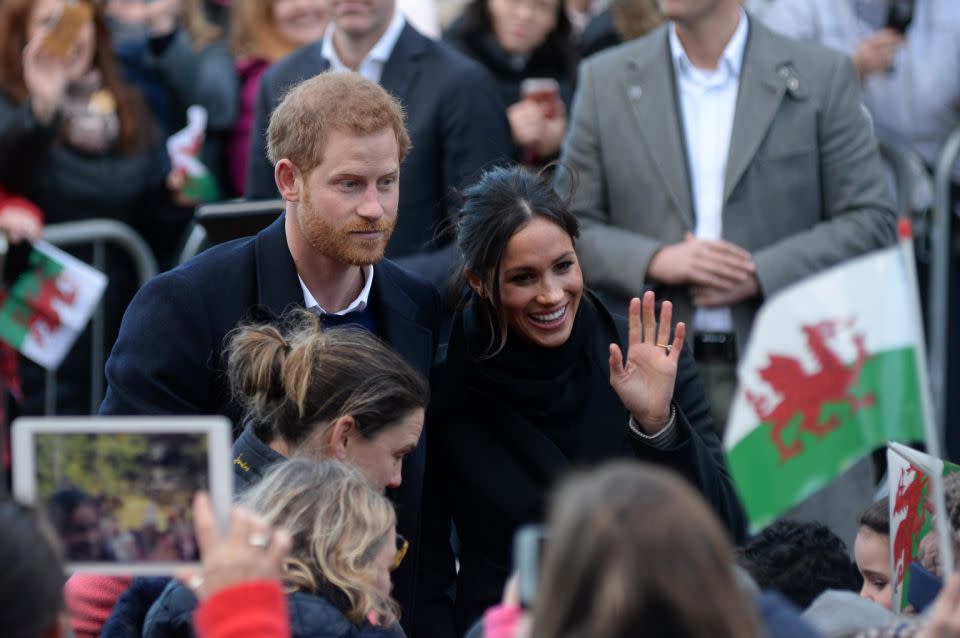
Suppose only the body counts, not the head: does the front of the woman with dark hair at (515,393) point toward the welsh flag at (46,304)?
no

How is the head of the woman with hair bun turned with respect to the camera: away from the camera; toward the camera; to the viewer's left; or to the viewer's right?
to the viewer's right

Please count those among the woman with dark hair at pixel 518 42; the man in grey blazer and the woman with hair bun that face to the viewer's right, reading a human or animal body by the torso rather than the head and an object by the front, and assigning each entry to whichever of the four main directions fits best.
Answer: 1

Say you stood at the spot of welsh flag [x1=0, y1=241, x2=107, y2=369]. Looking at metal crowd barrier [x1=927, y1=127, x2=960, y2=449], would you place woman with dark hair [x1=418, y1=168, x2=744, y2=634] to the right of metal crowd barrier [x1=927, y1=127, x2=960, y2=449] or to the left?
right

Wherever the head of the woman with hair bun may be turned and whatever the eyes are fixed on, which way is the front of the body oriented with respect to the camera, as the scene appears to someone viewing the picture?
to the viewer's right

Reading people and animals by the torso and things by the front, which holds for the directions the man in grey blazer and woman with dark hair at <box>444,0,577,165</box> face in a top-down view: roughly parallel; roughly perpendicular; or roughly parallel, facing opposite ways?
roughly parallel

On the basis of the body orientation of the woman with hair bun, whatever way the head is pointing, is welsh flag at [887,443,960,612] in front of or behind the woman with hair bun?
in front

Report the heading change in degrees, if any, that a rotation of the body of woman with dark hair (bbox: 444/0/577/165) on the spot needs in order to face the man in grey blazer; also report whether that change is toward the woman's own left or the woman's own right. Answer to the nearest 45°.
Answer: approximately 45° to the woman's own left

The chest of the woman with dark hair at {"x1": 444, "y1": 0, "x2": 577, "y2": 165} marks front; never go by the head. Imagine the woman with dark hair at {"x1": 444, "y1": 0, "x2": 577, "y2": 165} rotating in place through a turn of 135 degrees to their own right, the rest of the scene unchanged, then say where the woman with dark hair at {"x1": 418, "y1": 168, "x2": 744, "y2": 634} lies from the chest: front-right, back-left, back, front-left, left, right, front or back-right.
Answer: back-left

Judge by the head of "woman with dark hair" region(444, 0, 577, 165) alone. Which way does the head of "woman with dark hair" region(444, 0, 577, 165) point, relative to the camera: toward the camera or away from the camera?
toward the camera

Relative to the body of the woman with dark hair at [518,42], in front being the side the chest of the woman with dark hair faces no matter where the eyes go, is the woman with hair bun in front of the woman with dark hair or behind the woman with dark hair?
in front

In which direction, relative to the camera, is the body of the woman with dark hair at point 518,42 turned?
toward the camera

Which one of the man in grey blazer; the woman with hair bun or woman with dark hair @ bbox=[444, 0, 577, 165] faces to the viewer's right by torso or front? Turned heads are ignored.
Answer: the woman with hair bun

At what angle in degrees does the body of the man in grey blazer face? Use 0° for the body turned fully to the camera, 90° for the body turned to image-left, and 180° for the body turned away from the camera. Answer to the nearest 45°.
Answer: approximately 0°

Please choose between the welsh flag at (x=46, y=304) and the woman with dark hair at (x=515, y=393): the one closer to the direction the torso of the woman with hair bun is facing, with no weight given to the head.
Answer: the woman with dark hair

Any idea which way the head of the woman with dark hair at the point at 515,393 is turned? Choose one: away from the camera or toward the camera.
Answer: toward the camera

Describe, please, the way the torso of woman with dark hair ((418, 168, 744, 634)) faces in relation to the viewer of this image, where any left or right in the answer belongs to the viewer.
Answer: facing the viewer and to the right of the viewer

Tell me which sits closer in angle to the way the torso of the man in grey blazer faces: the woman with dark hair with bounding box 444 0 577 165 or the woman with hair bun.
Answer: the woman with hair bun
